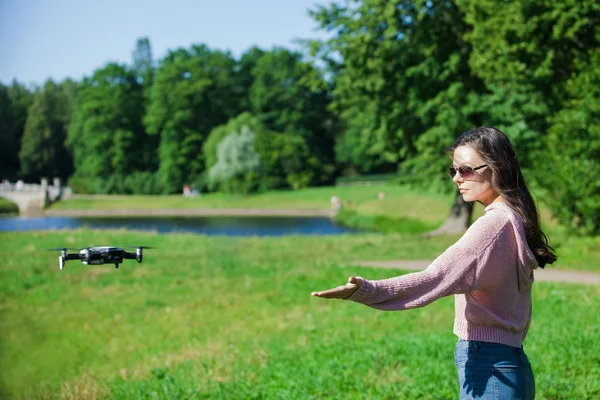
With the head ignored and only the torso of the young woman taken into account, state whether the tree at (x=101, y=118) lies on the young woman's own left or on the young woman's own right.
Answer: on the young woman's own right

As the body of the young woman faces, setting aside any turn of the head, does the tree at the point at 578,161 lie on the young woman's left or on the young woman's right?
on the young woman's right

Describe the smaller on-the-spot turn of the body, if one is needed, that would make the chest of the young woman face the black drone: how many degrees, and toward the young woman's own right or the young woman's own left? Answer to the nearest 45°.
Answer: approximately 45° to the young woman's own left

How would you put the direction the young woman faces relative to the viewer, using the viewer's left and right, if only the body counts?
facing to the left of the viewer

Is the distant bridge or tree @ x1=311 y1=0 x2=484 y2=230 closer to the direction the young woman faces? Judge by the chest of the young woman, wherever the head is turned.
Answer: the distant bridge

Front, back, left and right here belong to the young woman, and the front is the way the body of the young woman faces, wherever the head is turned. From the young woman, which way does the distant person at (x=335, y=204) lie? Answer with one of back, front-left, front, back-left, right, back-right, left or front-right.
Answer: right

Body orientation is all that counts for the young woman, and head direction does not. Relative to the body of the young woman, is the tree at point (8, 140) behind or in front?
in front

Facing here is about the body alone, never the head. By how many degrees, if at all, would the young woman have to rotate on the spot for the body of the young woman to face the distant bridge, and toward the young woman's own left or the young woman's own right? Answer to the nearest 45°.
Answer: approximately 45° to the young woman's own right

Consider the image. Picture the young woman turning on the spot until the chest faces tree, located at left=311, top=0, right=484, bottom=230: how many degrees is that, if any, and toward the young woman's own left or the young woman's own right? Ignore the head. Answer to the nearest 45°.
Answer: approximately 90° to the young woman's own right
